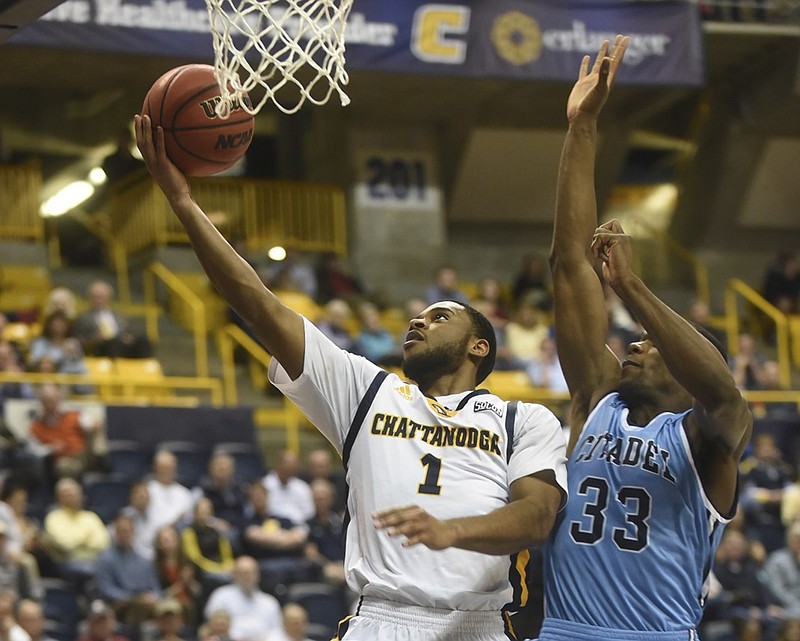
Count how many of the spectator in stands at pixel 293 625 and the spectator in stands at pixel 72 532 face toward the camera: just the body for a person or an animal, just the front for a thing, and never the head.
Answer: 2

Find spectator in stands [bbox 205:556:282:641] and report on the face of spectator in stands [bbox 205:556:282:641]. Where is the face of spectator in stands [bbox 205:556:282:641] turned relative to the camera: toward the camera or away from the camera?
toward the camera

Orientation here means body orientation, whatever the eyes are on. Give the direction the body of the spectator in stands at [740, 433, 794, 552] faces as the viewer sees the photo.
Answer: toward the camera

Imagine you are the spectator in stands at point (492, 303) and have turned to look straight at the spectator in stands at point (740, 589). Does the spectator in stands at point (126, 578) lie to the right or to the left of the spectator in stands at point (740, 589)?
right

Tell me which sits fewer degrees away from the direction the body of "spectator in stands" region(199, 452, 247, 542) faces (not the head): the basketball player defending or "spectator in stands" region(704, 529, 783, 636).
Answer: the basketball player defending

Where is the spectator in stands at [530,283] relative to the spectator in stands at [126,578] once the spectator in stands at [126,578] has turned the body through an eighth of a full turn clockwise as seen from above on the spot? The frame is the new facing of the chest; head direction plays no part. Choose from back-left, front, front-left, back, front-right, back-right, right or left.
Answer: back-left

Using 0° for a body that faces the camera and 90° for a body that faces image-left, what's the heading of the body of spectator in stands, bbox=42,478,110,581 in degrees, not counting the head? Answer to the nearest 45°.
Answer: approximately 0°

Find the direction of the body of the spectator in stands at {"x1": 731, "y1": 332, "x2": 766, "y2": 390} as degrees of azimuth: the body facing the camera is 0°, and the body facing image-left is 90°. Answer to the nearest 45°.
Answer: approximately 0°

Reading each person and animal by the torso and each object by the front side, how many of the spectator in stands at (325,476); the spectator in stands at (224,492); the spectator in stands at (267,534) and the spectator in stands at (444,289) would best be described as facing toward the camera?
4

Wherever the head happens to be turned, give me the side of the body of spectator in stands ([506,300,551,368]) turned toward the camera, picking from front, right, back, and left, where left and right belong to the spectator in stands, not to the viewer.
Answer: front

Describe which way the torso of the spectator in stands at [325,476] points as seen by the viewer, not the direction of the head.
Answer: toward the camera

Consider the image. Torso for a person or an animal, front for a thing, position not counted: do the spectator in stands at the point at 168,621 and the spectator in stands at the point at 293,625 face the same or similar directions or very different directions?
same or similar directions

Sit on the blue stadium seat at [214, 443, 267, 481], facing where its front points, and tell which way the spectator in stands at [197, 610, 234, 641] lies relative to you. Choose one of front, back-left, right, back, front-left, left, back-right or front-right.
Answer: front

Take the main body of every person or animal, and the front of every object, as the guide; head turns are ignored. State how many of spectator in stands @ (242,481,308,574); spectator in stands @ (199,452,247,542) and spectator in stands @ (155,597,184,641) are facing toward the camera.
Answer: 3

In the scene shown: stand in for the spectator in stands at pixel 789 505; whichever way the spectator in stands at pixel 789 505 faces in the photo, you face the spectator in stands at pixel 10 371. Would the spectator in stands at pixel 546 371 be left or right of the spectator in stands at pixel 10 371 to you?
right
